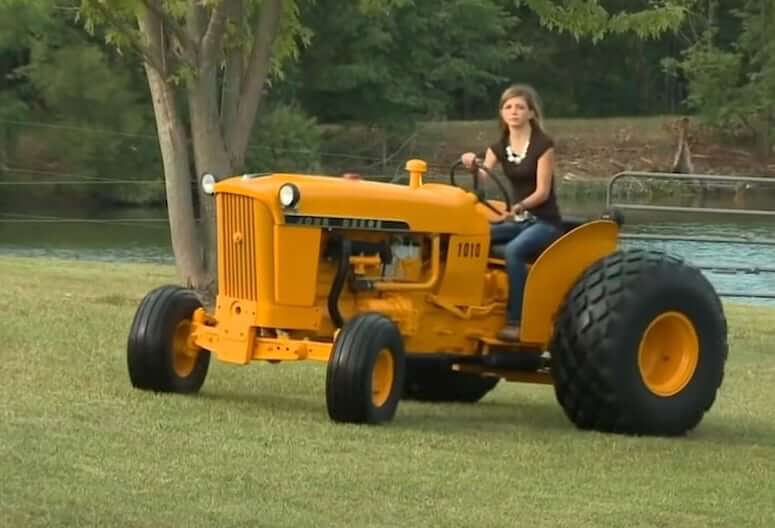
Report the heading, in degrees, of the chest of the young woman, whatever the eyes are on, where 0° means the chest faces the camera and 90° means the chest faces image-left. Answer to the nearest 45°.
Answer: approximately 45°

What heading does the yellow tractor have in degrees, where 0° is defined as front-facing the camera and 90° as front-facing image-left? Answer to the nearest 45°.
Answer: approximately 45°

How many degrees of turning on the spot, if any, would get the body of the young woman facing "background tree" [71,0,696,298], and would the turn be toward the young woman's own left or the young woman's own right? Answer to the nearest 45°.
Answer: approximately 90° to the young woman's own right
